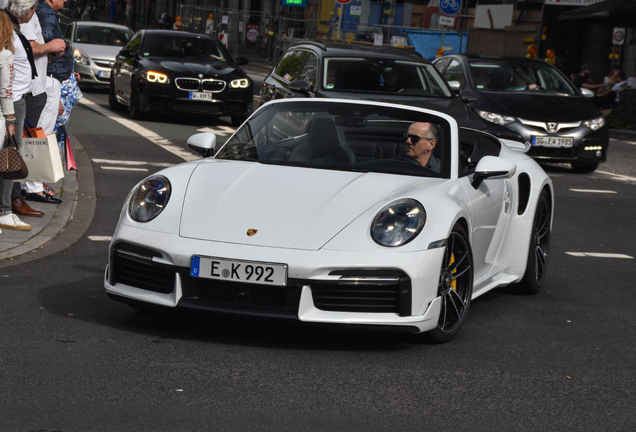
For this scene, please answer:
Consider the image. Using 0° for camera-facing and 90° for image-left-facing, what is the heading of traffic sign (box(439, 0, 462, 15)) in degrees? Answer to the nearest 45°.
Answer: approximately 0°

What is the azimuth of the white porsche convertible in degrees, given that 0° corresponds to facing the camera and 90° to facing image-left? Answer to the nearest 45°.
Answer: approximately 45°

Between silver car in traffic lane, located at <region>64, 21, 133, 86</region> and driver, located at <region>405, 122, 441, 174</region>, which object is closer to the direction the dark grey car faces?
the driver

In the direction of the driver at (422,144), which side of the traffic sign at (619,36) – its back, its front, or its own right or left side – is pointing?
front

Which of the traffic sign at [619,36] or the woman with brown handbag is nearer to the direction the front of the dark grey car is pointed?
the woman with brown handbag

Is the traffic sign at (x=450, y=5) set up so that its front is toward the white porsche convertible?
yes

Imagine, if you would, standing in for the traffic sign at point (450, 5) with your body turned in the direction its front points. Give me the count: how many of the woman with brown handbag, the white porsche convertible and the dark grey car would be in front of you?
3

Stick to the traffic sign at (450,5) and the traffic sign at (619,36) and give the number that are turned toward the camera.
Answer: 2
